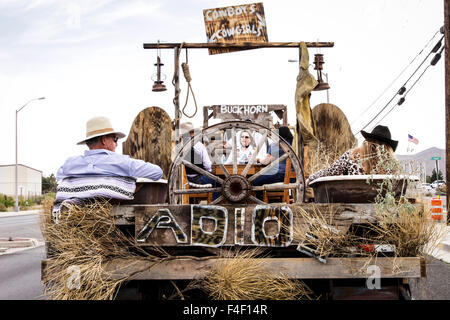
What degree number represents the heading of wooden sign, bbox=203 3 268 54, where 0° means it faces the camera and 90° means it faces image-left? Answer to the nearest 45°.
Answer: approximately 0°

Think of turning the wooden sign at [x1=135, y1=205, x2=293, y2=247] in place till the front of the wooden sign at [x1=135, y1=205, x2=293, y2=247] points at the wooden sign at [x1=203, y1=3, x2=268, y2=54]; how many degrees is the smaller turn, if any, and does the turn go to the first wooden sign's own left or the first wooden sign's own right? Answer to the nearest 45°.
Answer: approximately 180°

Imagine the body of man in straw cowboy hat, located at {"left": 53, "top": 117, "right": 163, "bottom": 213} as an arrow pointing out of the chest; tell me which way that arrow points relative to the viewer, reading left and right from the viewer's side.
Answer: facing away from the viewer and to the right of the viewer

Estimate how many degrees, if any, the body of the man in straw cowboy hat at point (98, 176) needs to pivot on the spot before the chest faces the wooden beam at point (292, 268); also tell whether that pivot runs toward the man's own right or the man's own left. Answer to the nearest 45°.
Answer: approximately 90° to the man's own right

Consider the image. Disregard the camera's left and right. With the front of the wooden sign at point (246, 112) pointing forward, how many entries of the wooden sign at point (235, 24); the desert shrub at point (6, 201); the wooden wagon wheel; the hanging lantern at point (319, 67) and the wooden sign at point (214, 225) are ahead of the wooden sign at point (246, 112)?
4

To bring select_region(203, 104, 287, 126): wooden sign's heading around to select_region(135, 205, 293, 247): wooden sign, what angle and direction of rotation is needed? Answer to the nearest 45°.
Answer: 0° — it already faces it

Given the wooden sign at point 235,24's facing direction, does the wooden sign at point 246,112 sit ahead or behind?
behind

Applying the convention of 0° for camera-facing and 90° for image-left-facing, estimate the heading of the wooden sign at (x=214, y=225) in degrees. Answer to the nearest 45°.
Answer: approximately 0°
